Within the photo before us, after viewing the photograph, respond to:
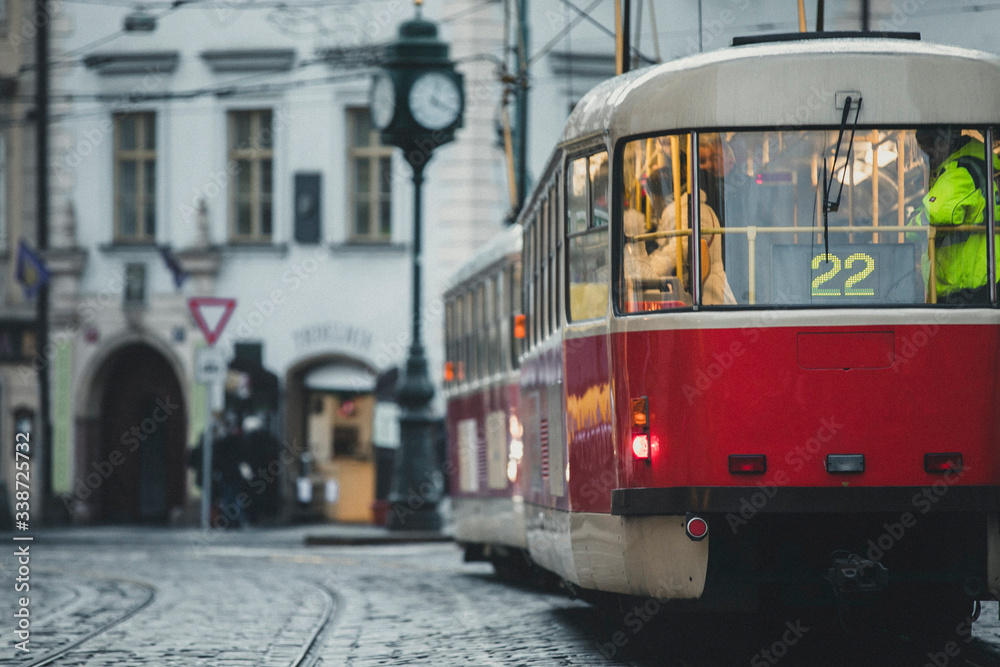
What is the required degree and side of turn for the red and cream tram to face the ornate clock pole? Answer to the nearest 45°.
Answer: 0° — it already faces it

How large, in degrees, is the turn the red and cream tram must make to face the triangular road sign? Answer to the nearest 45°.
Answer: approximately 45° to its left

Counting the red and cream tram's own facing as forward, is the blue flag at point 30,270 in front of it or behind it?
in front

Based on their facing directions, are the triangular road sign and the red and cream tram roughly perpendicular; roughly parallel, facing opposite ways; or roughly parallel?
roughly parallel, facing opposite ways

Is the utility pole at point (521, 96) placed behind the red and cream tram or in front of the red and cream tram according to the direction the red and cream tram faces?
in front

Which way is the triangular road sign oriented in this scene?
toward the camera

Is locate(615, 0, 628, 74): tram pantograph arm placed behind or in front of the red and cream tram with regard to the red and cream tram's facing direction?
in front

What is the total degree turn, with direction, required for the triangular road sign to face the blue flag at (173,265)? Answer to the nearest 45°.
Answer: approximately 180°

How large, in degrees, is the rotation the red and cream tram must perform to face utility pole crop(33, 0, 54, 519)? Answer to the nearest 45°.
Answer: approximately 45° to its left

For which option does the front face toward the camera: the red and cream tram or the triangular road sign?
the triangular road sign

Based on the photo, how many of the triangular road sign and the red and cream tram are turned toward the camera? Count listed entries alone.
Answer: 1

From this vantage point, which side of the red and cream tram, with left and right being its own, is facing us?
back
